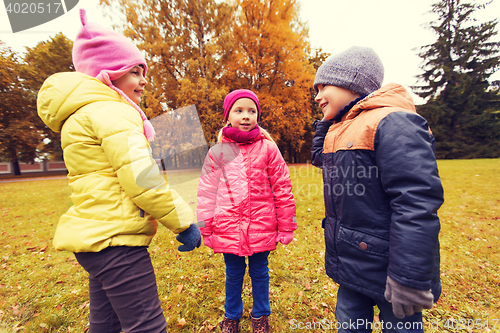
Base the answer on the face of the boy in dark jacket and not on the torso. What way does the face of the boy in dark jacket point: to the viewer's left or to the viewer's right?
to the viewer's left

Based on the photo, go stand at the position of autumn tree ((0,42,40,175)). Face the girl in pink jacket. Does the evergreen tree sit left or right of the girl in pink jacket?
left

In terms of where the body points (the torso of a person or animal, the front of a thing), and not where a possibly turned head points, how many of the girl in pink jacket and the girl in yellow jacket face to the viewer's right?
1

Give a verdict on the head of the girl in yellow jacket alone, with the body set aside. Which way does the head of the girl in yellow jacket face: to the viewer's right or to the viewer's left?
to the viewer's right

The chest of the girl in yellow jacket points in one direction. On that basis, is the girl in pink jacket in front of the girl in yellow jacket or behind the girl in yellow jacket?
in front

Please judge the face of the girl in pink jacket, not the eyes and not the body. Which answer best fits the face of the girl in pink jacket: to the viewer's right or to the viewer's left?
to the viewer's right

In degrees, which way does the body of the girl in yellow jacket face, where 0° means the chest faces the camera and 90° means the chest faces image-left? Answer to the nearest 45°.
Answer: approximately 270°

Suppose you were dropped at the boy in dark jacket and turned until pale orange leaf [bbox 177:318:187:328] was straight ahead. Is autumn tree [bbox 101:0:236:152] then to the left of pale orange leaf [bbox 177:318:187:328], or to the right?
right

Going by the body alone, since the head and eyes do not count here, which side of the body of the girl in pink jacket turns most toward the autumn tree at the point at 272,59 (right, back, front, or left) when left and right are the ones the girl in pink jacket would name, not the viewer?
back

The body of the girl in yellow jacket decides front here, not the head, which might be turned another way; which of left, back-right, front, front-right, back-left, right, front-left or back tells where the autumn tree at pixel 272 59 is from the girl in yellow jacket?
front-left

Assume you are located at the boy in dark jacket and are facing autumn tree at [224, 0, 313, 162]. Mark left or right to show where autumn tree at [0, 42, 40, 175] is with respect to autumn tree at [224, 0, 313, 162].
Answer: left

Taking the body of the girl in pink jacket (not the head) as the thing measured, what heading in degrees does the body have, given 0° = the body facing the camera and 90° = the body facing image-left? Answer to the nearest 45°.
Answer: approximately 0°

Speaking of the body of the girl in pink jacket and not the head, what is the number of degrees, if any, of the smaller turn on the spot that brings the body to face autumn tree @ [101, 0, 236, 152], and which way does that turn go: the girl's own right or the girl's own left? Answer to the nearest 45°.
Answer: approximately 180°
